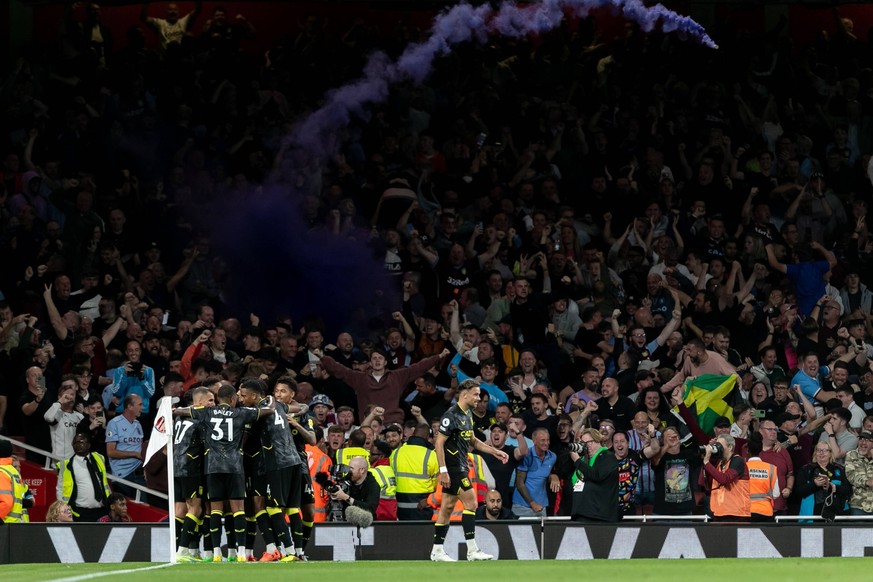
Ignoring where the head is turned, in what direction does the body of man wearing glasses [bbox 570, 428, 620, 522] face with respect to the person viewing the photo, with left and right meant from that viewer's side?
facing the viewer and to the left of the viewer

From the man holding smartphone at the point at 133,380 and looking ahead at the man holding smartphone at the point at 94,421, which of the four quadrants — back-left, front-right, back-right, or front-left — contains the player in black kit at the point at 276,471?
front-left

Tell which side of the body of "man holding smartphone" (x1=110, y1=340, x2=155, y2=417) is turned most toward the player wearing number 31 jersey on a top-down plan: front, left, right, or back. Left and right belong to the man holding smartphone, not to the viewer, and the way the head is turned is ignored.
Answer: front

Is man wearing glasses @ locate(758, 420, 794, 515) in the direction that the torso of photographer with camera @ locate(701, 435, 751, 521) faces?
no

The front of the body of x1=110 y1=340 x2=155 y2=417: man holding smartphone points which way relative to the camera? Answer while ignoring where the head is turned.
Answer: toward the camera

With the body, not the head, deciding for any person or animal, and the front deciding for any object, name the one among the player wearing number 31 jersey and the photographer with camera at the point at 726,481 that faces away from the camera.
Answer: the player wearing number 31 jersey

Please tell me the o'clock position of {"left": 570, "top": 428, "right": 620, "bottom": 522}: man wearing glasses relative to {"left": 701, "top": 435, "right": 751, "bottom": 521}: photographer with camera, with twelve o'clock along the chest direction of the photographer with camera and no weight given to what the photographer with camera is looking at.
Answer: The man wearing glasses is roughly at 1 o'clock from the photographer with camera.

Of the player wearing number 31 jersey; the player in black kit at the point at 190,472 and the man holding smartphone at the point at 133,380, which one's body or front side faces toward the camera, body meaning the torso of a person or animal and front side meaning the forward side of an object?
the man holding smartphone

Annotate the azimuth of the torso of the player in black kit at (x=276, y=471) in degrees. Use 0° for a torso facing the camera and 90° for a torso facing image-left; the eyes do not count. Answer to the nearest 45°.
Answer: approximately 135°

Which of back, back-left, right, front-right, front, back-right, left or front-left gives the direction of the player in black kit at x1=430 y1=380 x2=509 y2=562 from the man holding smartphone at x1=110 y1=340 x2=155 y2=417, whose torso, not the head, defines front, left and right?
front-left

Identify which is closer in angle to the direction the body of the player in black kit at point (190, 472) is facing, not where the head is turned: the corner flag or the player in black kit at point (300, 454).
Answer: the player in black kit

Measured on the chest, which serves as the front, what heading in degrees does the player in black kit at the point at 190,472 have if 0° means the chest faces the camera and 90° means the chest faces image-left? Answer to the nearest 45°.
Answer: approximately 225°

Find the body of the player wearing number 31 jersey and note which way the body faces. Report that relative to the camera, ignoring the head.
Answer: away from the camera

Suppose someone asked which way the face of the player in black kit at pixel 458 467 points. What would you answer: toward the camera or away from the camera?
toward the camera

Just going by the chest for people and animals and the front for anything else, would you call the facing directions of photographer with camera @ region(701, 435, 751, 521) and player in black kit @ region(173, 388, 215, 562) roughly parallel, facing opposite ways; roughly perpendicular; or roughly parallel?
roughly parallel, facing opposite ways

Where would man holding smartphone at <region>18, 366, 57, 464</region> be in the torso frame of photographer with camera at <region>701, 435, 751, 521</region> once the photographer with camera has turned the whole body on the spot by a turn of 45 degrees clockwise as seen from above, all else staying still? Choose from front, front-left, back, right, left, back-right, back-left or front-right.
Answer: front
